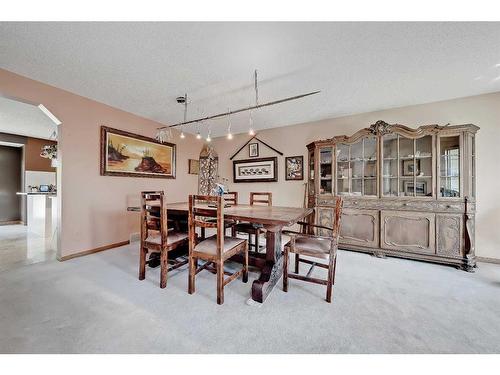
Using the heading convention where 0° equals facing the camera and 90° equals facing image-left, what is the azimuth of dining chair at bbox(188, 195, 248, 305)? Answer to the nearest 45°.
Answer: approximately 225°

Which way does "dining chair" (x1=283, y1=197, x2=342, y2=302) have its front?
to the viewer's left

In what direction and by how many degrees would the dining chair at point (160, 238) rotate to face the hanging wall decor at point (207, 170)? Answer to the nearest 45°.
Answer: approximately 45° to its left

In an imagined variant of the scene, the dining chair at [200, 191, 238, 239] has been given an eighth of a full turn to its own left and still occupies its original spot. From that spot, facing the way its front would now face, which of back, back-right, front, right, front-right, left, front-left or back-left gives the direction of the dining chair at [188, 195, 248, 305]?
front

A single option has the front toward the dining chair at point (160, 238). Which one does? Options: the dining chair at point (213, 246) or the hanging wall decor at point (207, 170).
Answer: the hanging wall decor

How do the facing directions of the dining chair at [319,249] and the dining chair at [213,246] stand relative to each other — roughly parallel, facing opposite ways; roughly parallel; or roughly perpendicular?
roughly perpendicular

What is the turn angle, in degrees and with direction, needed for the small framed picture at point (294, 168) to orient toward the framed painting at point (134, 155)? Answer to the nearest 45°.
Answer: approximately 45° to its right

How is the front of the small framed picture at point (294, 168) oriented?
toward the camera

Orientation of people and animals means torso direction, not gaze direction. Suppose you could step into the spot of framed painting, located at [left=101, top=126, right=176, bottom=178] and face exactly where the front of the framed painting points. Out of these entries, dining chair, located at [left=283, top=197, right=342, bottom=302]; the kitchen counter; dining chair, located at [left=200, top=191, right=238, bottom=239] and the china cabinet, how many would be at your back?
1

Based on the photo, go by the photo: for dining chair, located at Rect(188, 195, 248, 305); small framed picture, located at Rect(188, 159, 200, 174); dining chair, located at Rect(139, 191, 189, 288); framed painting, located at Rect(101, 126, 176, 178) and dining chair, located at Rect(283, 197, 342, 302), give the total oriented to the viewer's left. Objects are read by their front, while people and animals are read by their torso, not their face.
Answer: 1

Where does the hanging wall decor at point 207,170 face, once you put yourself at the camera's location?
facing the viewer

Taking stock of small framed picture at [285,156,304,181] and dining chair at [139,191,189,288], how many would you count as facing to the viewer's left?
0

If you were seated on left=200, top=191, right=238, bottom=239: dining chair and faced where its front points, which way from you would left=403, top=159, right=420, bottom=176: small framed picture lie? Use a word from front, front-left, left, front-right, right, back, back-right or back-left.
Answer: back-left

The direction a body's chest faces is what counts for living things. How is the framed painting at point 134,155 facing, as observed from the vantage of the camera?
facing the viewer and to the right of the viewer

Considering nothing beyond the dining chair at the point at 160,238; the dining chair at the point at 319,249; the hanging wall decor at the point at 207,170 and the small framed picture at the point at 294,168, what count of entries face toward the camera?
2

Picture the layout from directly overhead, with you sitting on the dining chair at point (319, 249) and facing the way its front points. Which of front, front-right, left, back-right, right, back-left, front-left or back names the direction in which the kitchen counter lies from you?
front

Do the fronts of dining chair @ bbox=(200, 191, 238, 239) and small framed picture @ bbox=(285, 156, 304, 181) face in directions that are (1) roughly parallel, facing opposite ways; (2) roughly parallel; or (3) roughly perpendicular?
roughly parallel

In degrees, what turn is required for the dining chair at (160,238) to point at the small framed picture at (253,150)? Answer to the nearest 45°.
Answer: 0° — it already faces it

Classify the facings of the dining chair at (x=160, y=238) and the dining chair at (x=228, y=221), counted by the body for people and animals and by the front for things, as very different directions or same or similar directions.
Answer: very different directions
